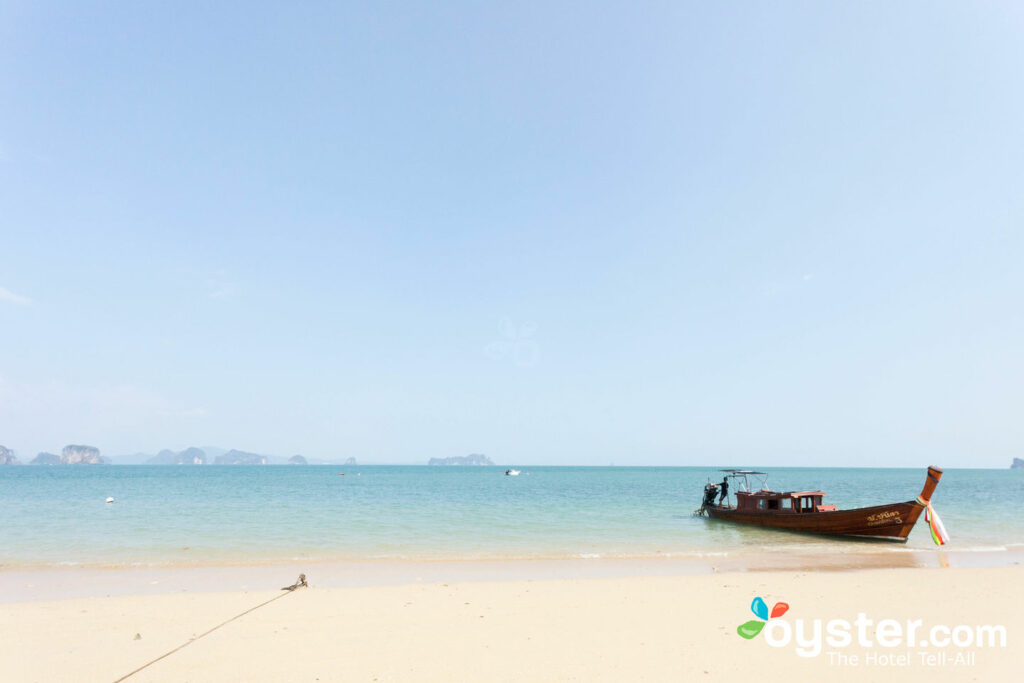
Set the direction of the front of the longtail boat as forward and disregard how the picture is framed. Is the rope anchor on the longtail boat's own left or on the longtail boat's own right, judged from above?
on the longtail boat's own right

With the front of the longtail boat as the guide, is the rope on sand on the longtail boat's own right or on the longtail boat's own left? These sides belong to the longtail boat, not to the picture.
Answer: on the longtail boat's own right

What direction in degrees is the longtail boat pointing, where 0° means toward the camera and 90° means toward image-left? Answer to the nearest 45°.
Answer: approximately 315°
